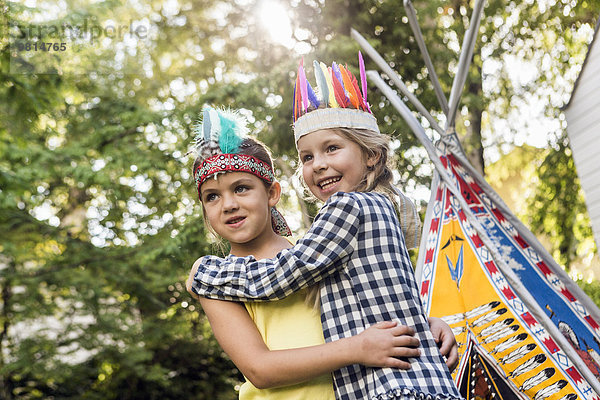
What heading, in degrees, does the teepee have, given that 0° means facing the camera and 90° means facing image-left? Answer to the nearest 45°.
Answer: approximately 45°
